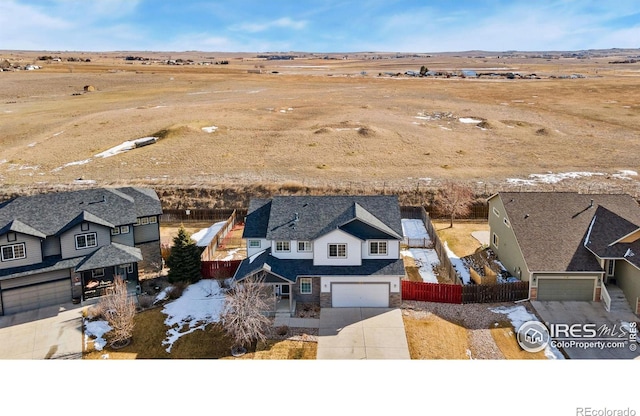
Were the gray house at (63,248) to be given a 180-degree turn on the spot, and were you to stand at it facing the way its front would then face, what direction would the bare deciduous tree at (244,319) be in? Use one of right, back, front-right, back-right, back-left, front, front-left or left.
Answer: back-right

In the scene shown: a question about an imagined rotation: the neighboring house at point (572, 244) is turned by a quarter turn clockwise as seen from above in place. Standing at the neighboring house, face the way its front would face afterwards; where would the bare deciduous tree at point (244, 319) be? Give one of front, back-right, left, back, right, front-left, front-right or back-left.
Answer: front-left

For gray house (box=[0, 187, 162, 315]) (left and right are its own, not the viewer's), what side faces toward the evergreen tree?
left

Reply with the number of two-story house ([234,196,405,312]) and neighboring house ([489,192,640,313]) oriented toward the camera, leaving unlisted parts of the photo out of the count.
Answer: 2

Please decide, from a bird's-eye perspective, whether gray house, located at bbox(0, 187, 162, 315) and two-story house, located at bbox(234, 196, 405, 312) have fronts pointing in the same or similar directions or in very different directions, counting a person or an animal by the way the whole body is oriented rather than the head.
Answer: same or similar directions

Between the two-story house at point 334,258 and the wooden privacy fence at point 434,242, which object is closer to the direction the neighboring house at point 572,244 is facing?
the two-story house

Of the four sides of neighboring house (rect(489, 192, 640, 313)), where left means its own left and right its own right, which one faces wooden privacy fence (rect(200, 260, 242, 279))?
right

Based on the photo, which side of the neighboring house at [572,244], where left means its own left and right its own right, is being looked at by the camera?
front

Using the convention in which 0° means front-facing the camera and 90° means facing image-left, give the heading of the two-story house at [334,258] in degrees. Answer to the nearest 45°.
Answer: approximately 0°

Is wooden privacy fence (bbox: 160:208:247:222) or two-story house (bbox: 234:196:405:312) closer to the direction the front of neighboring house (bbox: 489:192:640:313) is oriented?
the two-story house

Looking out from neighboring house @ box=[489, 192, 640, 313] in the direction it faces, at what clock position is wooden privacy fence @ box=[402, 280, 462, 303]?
The wooden privacy fence is roughly at 2 o'clock from the neighboring house.
